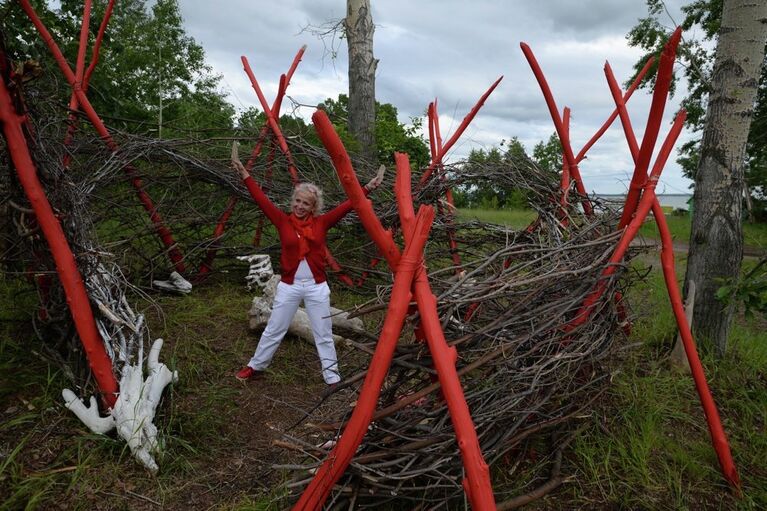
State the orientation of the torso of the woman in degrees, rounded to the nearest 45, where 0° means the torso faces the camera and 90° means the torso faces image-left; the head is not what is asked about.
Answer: approximately 0°

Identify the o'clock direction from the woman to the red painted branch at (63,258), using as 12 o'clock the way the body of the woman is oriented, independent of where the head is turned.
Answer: The red painted branch is roughly at 2 o'clock from the woman.

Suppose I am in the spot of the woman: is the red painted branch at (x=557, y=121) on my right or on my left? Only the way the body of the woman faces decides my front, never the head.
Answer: on my left

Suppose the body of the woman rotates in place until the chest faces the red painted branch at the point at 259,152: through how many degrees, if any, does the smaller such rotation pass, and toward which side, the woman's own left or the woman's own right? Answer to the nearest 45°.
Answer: approximately 180°

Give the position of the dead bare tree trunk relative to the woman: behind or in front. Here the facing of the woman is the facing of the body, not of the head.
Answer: behind

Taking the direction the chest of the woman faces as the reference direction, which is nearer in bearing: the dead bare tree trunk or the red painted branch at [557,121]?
the red painted branch

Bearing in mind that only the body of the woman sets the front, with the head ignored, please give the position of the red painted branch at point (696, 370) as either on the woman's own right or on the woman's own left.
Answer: on the woman's own left

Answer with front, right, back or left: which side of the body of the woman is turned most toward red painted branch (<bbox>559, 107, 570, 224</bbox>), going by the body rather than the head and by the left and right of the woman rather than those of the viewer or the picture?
left

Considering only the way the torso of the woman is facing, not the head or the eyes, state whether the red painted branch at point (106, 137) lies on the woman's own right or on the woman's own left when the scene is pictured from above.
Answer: on the woman's own right

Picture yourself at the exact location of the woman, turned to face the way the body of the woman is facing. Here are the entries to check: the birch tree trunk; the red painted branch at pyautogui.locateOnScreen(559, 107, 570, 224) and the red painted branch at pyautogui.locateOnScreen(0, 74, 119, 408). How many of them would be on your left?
2

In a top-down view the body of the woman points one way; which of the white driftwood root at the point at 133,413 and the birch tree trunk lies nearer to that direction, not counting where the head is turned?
the white driftwood root
